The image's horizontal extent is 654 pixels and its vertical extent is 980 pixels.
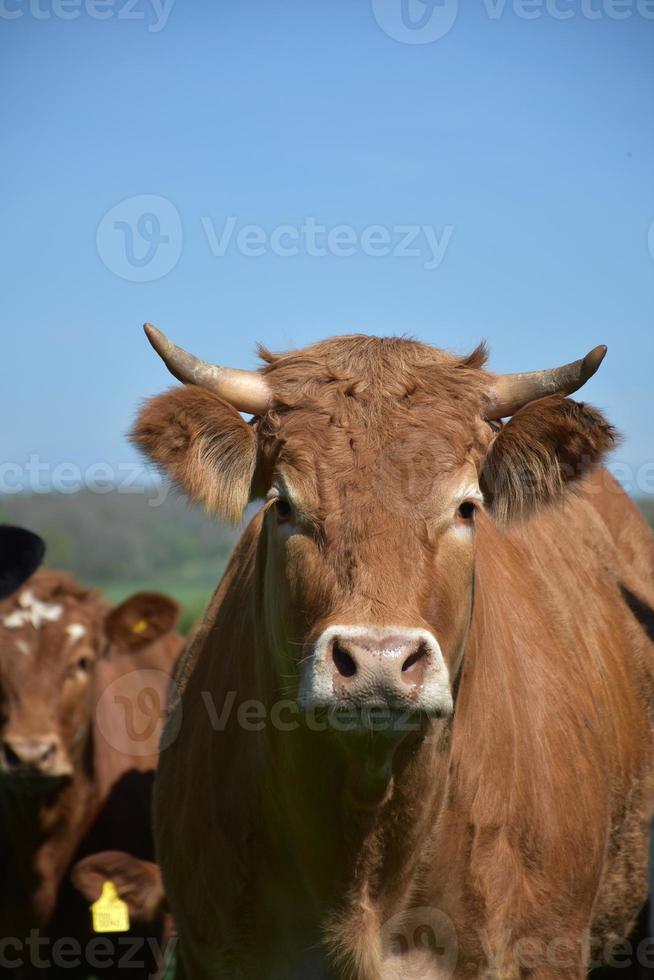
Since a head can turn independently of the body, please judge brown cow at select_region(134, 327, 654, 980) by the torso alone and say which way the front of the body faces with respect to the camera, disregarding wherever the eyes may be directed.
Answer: toward the camera

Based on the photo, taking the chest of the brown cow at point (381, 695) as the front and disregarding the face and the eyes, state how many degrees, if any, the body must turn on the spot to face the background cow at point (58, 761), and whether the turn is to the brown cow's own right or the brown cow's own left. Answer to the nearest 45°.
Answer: approximately 135° to the brown cow's own right

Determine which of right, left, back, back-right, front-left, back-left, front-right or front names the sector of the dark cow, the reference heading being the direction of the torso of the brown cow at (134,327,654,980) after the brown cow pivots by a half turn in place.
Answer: front-left
